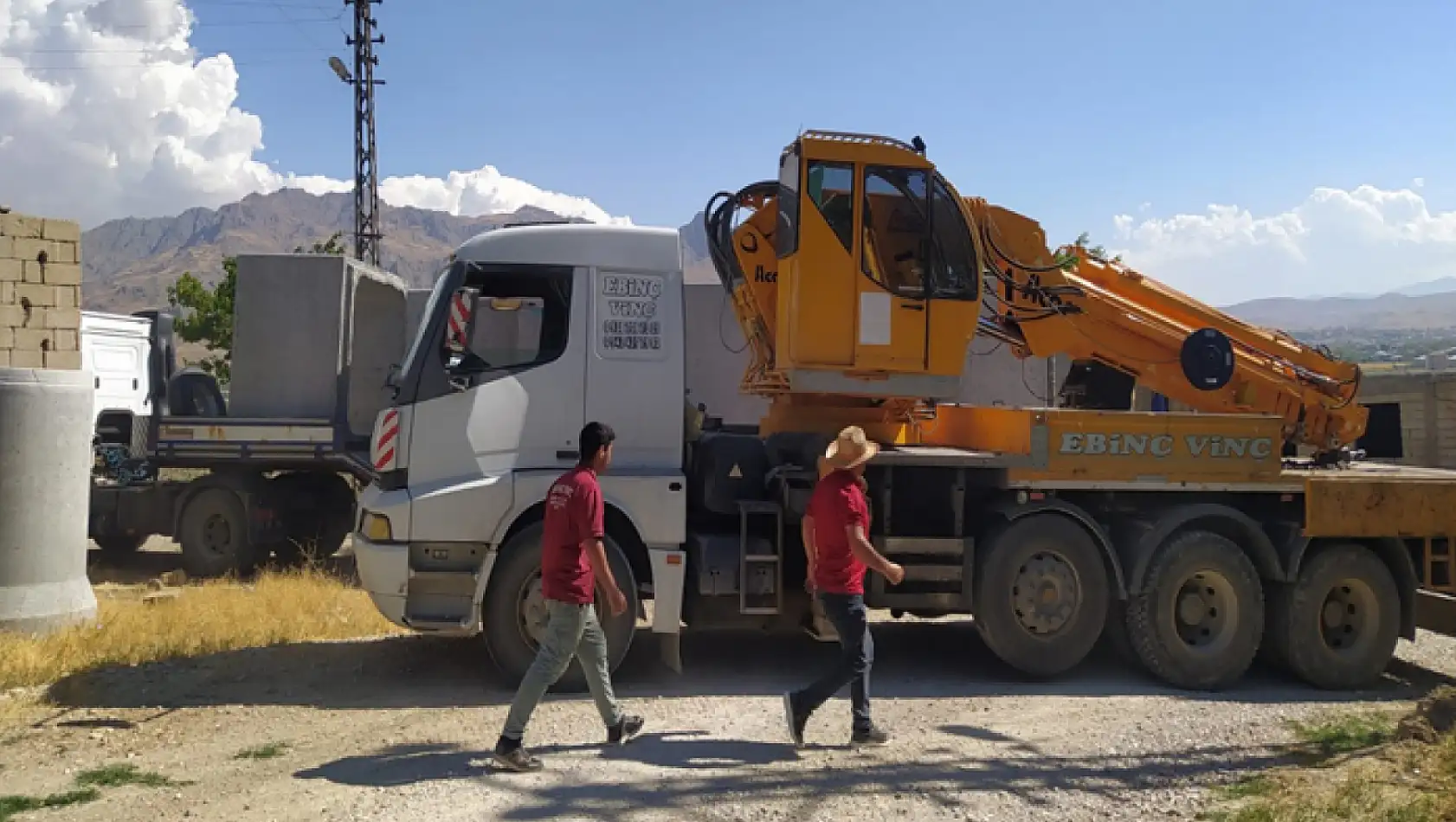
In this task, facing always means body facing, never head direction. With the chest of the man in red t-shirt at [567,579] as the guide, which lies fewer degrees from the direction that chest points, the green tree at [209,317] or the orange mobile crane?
the orange mobile crane

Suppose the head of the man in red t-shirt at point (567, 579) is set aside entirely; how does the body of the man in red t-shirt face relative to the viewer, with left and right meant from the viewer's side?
facing away from the viewer and to the right of the viewer

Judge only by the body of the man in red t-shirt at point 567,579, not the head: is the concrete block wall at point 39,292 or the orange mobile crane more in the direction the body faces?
the orange mobile crane

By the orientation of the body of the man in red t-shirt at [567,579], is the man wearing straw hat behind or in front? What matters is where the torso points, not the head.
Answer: in front
